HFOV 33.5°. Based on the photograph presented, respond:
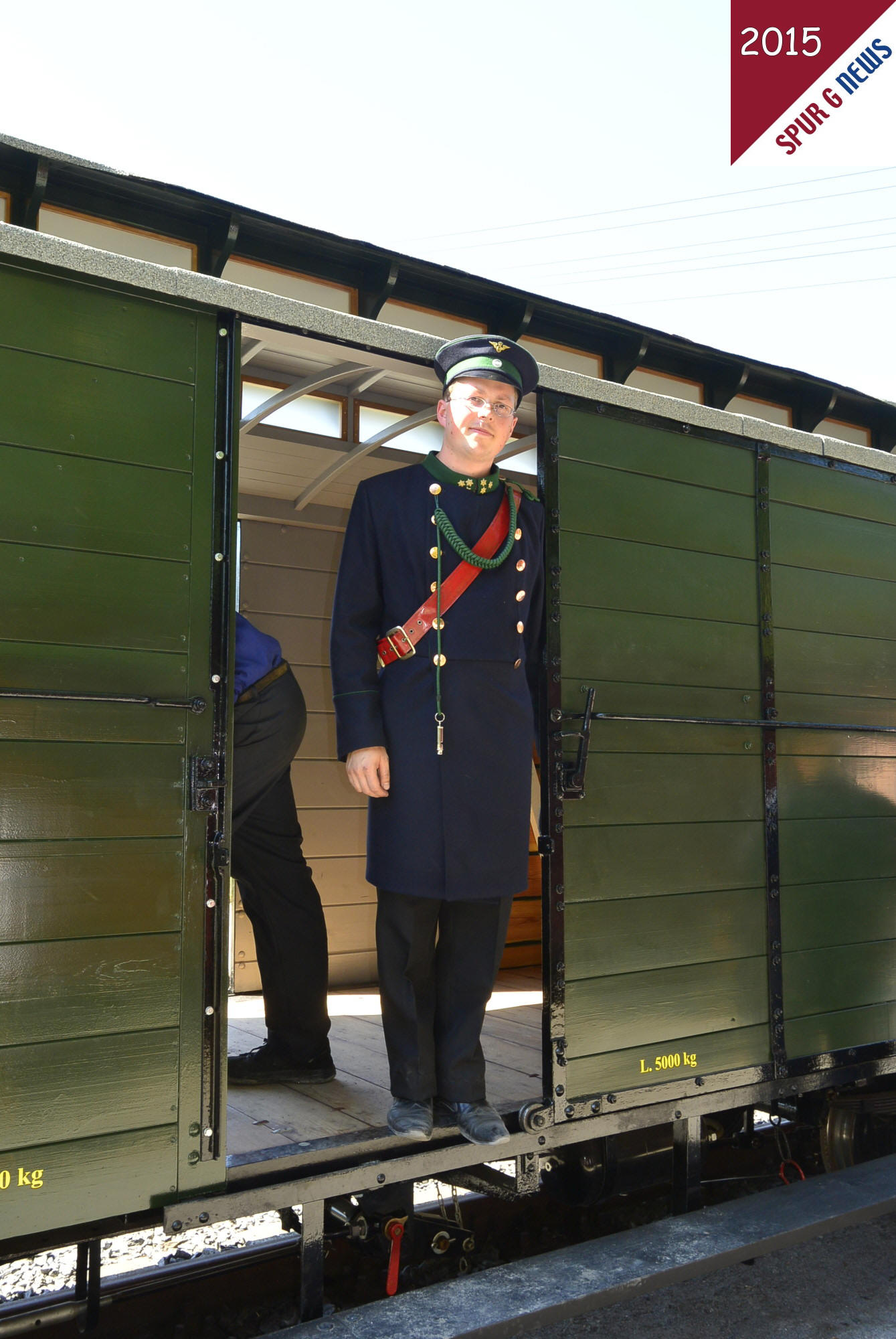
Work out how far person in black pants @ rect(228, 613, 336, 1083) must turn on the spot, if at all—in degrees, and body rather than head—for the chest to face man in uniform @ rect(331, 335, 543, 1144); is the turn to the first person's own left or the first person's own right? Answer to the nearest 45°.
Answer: approximately 135° to the first person's own left

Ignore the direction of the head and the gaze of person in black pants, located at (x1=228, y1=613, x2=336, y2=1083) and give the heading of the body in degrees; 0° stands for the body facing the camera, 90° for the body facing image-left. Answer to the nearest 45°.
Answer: approximately 90°
